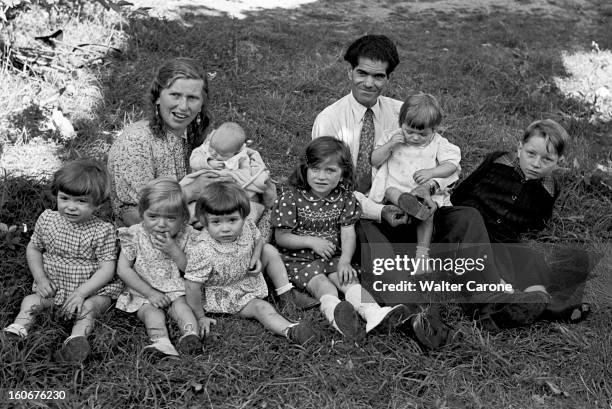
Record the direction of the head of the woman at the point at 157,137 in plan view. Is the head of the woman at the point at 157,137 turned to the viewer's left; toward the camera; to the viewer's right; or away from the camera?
toward the camera

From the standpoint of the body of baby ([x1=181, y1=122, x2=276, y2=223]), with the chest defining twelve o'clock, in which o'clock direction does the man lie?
The man is roughly at 8 o'clock from the baby.

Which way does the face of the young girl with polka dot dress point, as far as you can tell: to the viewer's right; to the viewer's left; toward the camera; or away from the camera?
toward the camera

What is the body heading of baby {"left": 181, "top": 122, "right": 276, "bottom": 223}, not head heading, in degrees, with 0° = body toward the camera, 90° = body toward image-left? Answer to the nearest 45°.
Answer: approximately 45°

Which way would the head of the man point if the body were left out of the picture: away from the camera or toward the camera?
toward the camera

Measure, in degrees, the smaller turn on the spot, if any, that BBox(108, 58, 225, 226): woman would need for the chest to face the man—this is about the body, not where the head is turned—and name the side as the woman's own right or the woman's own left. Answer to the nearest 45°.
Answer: approximately 45° to the woman's own left

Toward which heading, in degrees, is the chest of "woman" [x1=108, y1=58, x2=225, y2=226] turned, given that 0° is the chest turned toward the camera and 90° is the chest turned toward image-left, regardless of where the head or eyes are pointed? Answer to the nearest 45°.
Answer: approximately 315°
